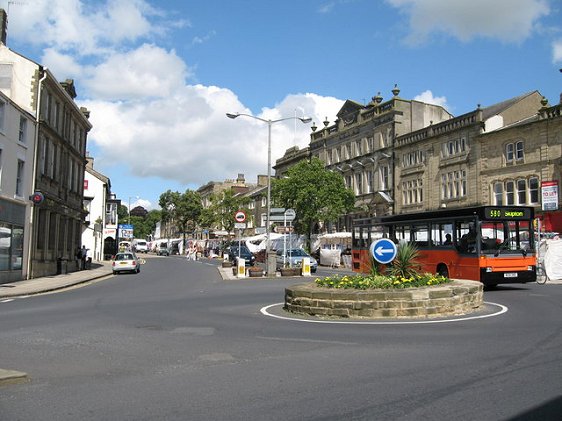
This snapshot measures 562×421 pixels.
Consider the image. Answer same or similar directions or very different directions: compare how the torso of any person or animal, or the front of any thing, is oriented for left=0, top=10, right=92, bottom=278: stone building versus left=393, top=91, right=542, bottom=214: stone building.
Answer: very different directions

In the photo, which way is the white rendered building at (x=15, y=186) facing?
to the viewer's right

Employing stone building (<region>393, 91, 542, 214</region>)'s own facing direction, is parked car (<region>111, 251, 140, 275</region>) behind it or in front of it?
in front

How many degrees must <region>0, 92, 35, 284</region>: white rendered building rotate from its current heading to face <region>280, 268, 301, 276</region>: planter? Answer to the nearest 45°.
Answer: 0° — it already faces it

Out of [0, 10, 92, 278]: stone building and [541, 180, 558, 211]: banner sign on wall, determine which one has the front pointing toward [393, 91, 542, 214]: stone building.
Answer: [0, 10, 92, 278]: stone building

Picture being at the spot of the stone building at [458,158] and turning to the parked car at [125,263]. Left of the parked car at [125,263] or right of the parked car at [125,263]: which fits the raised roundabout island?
left

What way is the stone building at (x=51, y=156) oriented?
to the viewer's right
